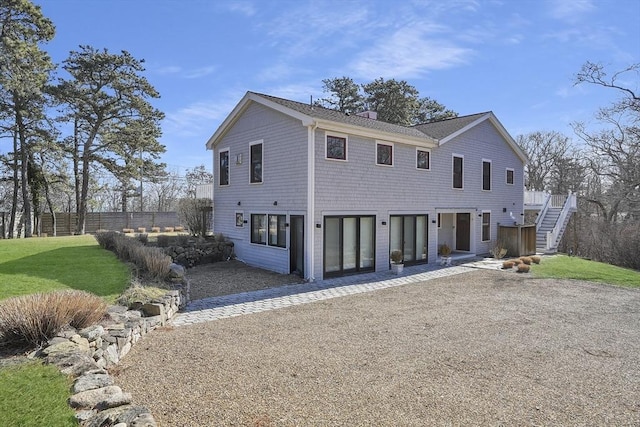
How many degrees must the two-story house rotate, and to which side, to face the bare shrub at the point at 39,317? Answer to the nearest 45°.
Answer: approximately 45° to its right

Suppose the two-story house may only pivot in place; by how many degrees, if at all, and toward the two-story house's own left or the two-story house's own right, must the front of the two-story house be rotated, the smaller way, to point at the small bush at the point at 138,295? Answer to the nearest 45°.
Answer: approximately 90° to the two-story house's own right

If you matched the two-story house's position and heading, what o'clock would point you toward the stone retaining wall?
The stone retaining wall is roughly at 2 o'clock from the two-story house.

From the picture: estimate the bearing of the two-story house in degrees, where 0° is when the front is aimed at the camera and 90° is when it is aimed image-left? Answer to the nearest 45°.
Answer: approximately 315°
